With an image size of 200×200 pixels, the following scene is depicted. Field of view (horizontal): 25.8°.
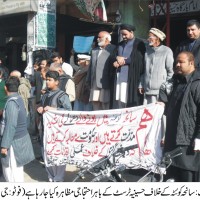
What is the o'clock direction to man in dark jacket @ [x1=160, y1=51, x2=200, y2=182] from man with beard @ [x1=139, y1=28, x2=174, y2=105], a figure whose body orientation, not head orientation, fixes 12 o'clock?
The man in dark jacket is roughly at 10 o'clock from the man with beard.

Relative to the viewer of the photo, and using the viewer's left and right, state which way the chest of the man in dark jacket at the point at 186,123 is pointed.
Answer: facing the viewer and to the left of the viewer

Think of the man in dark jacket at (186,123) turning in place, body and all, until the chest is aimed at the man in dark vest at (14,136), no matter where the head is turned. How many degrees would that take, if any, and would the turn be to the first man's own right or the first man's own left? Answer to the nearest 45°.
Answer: approximately 45° to the first man's own right

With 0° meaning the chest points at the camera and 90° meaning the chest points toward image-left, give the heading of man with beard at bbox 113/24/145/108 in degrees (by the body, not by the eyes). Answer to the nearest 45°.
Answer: approximately 45°

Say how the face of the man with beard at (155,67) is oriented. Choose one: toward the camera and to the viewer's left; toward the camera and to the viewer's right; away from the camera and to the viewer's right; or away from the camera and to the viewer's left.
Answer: toward the camera and to the viewer's left

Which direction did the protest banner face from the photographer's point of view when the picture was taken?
facing the viewer

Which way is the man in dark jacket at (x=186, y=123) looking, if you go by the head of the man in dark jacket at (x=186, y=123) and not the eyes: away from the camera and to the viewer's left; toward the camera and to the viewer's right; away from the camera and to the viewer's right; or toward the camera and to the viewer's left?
toward the camera and to the viewer's left

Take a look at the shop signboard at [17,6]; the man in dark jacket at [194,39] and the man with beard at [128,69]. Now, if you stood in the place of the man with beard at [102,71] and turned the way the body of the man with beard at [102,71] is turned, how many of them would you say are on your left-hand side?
2

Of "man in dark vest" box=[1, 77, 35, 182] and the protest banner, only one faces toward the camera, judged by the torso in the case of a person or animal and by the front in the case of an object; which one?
the protest banner

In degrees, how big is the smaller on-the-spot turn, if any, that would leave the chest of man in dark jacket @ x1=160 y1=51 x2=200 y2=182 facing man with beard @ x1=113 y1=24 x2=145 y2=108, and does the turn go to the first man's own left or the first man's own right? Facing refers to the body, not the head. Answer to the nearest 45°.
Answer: approximately 135° to the first man's own right

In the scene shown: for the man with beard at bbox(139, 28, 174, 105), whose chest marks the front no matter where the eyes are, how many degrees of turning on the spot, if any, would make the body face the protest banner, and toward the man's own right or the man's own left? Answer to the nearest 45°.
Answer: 0° — they already face it

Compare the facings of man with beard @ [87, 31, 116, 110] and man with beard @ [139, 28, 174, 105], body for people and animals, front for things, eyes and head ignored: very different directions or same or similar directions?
same or similar directions
